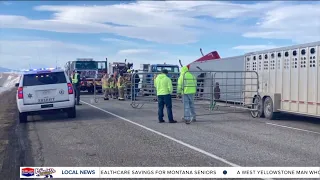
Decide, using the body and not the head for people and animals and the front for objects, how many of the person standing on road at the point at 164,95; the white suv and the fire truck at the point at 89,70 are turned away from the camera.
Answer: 2

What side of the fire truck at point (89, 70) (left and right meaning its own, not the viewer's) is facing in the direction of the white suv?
front

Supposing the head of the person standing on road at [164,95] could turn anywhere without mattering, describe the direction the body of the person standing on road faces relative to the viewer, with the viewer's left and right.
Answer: facing away from the viewer

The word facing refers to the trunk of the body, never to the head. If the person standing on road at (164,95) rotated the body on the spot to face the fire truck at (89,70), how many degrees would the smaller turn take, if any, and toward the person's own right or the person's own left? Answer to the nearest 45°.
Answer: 0° — they already face it

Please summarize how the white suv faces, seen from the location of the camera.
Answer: facing away from the viewer

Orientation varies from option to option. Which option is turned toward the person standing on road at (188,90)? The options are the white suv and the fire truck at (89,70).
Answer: the fire truck

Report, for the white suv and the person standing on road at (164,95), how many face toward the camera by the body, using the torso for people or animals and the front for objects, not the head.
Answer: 0

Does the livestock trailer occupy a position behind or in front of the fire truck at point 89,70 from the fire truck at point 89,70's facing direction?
in front

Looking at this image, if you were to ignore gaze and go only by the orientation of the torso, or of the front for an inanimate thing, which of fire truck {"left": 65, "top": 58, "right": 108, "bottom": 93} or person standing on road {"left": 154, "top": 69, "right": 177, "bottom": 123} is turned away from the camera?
the person standing on road

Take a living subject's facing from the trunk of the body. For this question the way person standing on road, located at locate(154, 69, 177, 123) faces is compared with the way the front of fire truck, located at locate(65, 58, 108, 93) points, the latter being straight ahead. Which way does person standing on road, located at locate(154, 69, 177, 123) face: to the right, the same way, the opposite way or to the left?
the opposite way

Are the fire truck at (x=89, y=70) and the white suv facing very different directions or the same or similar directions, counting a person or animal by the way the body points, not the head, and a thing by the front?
very different directions

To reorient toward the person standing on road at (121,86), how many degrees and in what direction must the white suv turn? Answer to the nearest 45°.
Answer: approximately 45° to its right

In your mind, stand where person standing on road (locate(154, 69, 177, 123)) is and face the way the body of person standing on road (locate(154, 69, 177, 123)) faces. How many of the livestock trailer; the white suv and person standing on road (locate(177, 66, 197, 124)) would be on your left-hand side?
1

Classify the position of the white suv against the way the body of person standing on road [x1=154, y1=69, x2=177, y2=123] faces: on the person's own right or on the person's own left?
on the person's own left
